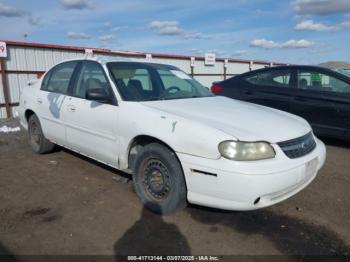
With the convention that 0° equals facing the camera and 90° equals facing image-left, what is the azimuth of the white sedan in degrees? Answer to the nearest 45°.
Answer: approximately 315°

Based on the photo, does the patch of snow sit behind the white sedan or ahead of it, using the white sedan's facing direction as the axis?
behind
